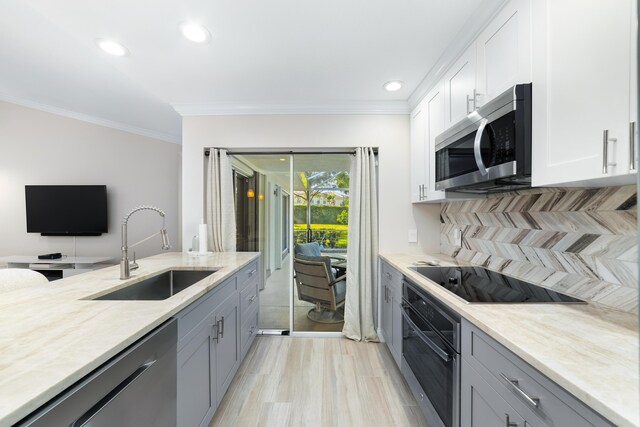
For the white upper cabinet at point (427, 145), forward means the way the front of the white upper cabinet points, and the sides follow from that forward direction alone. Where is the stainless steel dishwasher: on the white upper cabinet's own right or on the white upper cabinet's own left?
on the white upper cabinet's own left

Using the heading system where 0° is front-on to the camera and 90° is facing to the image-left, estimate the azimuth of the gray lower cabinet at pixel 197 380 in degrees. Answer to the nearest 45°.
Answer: approximately 315°

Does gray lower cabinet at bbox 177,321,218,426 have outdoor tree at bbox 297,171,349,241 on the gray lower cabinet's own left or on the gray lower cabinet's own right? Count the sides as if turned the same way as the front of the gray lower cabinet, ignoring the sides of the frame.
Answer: on the gray lower cabinet's own left

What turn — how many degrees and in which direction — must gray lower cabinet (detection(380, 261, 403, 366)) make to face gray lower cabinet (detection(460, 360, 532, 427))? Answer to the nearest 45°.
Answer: approximately 90° to its left

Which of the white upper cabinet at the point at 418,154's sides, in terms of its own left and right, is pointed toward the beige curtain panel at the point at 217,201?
front

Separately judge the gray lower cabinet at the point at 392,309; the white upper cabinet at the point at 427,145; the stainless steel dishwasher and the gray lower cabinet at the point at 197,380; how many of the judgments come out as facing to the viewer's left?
2

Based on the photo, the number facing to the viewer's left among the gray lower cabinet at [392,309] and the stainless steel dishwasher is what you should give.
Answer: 1

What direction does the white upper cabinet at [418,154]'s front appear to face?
to the viewer's left

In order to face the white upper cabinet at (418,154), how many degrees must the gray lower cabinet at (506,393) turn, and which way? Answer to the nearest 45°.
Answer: approximately 90° to its right

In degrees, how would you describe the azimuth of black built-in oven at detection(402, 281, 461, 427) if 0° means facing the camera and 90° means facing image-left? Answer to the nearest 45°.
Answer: approximately 45°

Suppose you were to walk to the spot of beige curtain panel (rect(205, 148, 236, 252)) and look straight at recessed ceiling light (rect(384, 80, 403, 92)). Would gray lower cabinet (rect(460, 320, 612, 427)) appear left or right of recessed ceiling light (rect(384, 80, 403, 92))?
right

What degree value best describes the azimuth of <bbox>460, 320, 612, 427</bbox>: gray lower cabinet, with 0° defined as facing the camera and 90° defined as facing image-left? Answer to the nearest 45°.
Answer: approximately 45°

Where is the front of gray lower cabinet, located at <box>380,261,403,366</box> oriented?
to the viewer's left

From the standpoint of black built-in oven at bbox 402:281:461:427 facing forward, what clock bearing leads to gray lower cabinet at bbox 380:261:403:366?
The gray lower cabinet is roughly at 4 o'clock from the black built-in oven.

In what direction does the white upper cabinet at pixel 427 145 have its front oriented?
to the viewer's left

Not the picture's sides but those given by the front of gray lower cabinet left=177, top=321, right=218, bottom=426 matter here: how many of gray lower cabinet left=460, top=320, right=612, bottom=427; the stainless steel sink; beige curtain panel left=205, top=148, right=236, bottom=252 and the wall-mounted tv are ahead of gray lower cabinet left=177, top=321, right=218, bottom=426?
1
